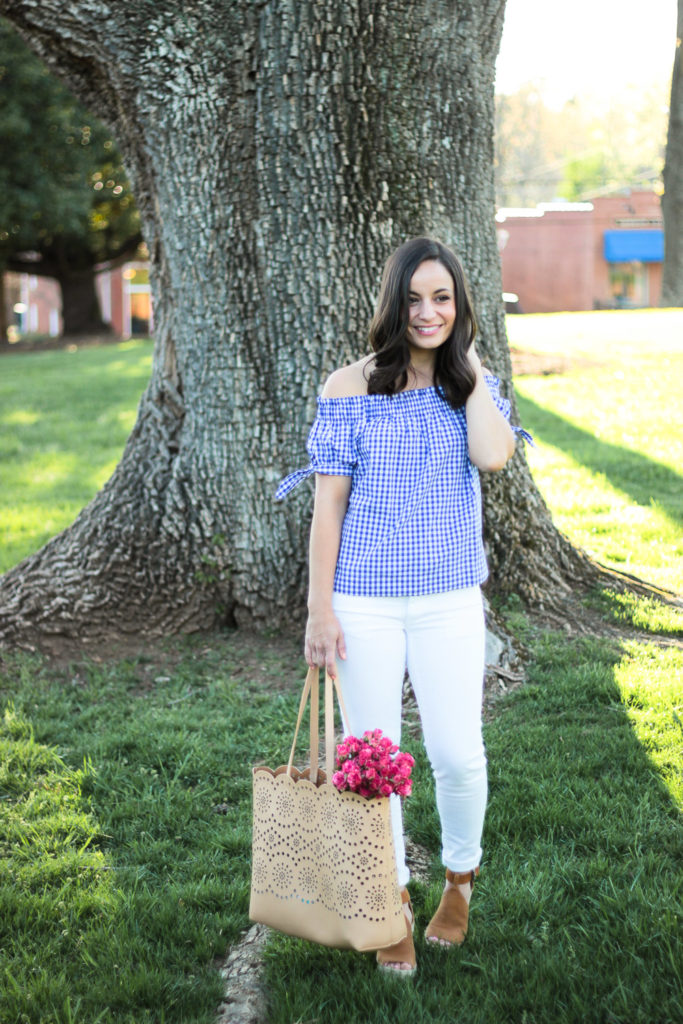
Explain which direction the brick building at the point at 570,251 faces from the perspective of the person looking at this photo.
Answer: facing the viewer and to the right of the viewer

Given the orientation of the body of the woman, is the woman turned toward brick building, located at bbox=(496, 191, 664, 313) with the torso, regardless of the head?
no

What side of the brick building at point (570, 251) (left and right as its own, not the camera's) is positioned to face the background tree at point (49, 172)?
right

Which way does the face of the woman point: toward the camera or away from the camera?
toward the camera

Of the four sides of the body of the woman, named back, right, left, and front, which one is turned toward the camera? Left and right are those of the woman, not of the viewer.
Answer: front

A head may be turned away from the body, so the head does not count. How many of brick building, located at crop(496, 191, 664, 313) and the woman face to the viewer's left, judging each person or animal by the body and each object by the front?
0

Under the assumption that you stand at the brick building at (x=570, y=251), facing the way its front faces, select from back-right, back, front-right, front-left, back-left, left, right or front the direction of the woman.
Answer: front-right

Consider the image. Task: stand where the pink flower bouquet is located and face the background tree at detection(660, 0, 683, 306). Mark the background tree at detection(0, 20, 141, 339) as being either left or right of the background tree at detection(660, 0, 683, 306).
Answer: left

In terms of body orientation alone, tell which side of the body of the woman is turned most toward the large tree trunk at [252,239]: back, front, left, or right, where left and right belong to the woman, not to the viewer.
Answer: back

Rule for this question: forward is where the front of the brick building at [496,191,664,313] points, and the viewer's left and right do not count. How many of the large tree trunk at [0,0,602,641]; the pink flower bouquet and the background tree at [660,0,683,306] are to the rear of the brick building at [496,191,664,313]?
0
